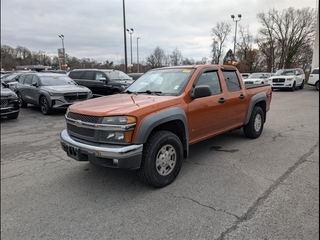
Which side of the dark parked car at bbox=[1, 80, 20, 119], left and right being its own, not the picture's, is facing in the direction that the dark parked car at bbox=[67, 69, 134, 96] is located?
left

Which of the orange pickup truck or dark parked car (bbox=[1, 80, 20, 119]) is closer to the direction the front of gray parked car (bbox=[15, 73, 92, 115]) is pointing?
the orange pickup truck

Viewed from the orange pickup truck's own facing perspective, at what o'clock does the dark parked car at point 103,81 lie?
The dark parked car is roughly at 4 o'clock from the orange pickup truck.

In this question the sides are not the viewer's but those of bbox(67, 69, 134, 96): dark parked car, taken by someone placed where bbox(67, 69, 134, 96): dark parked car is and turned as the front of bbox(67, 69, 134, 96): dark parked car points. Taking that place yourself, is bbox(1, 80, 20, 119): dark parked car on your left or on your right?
on your right

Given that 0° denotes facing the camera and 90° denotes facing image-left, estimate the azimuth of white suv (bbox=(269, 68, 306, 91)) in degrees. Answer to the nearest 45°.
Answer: approximately 45°

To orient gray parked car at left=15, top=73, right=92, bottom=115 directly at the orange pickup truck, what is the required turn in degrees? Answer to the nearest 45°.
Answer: approximately 45° to its right

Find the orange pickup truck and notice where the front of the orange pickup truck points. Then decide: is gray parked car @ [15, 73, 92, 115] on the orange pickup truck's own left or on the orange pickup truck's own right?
on the orange pickup truck's own right

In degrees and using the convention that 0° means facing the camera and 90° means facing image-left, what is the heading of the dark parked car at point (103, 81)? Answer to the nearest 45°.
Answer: approximately 315°

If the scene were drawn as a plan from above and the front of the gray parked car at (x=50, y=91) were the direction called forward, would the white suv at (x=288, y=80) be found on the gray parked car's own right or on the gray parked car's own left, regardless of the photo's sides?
on the gray parked car's own left

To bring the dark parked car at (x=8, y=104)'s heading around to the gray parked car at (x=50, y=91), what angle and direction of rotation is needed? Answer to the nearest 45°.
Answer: approximately 90° to its left
